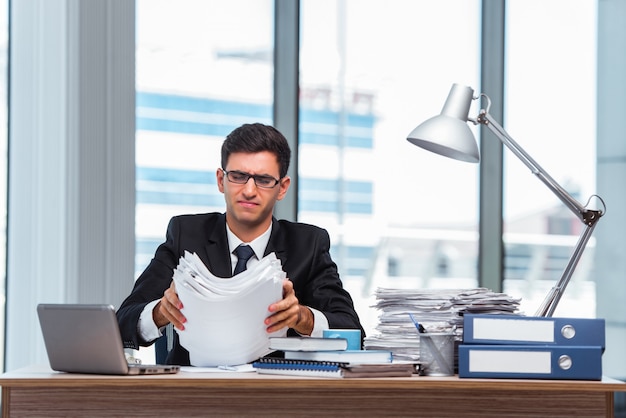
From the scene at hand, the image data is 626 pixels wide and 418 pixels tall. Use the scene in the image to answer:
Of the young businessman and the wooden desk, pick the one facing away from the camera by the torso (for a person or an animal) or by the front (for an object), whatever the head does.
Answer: the wooden desk

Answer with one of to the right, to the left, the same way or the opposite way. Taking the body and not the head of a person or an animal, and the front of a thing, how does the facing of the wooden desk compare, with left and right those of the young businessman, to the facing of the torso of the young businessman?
the opposite way

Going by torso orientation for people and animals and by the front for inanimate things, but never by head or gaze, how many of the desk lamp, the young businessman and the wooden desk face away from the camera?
1

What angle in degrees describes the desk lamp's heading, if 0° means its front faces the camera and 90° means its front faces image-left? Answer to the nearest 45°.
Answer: approximately 90°

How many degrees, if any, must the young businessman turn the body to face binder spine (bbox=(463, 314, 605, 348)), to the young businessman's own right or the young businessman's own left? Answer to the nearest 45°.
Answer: approximately 45° to the young businessman's own left

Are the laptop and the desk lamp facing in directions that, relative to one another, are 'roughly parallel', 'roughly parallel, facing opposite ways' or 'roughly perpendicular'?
roughly perpendicular

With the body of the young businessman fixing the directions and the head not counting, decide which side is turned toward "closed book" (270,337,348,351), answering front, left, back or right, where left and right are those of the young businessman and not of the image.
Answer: front

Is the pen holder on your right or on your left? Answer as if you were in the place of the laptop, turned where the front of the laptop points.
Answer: on your right

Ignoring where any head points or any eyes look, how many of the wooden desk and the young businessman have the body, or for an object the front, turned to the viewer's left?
0

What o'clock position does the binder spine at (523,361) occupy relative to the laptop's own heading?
The binder spine is roughly at 2 o'clock from the laptop.

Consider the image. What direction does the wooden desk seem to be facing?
away from the camera

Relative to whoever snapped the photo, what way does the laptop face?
facing away from the viewer and to the right of the viewer

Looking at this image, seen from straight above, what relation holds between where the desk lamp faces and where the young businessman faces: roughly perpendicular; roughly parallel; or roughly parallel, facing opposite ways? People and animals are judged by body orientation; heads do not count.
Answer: roughly perpendicular

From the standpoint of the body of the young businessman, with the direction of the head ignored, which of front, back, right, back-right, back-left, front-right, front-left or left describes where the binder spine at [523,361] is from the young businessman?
front-left

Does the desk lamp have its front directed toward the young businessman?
yes

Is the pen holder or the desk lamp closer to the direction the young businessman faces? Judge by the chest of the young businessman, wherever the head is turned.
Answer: the pen holder
